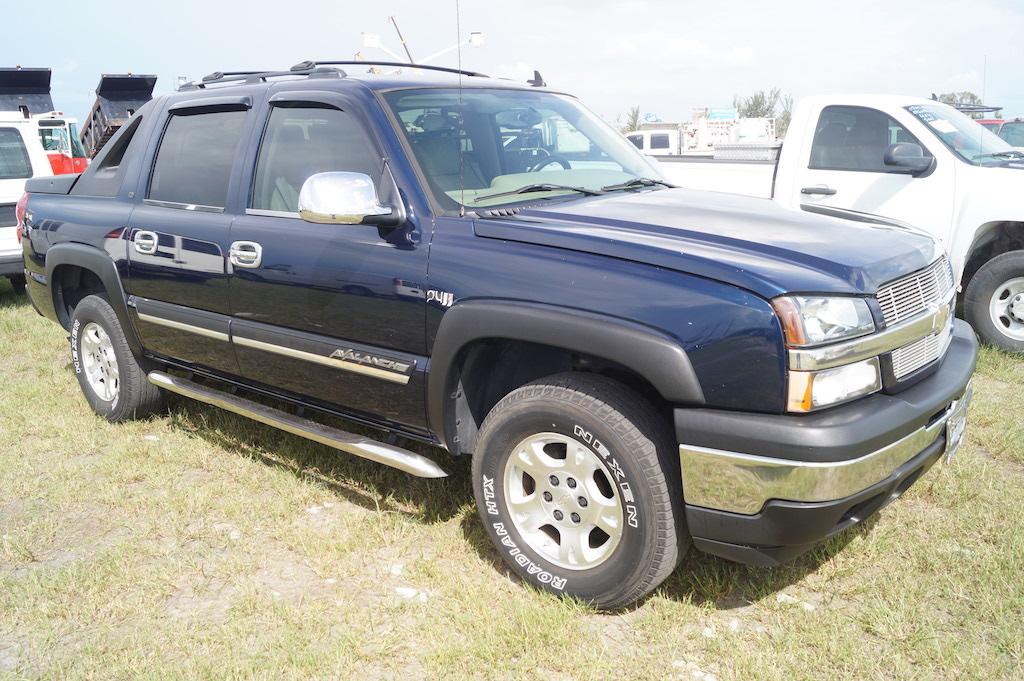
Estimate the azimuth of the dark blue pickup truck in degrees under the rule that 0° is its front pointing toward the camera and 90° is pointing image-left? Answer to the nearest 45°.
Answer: approximately 315°

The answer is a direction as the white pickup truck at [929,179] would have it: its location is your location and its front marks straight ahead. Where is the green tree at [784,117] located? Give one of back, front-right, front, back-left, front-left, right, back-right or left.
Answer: back-left

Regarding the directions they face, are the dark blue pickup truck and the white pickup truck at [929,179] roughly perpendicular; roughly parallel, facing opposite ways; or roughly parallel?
roughly parallel

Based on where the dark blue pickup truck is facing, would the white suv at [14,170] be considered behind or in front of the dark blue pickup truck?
behind

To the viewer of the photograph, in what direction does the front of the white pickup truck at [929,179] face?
facing the viewer and to the right of the viewer

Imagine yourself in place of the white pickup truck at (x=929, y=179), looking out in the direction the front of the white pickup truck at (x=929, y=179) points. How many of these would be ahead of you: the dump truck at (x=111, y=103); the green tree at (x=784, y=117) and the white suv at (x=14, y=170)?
0

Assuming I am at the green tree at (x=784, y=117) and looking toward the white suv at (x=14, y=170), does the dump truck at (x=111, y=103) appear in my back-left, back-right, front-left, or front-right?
front-right

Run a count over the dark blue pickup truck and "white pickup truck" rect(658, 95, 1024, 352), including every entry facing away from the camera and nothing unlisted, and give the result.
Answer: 0

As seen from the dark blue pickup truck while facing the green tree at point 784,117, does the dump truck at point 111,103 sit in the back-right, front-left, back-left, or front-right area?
front-left

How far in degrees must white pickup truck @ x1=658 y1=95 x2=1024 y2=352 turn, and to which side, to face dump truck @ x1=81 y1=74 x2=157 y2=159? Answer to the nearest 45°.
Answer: approximately 180°
